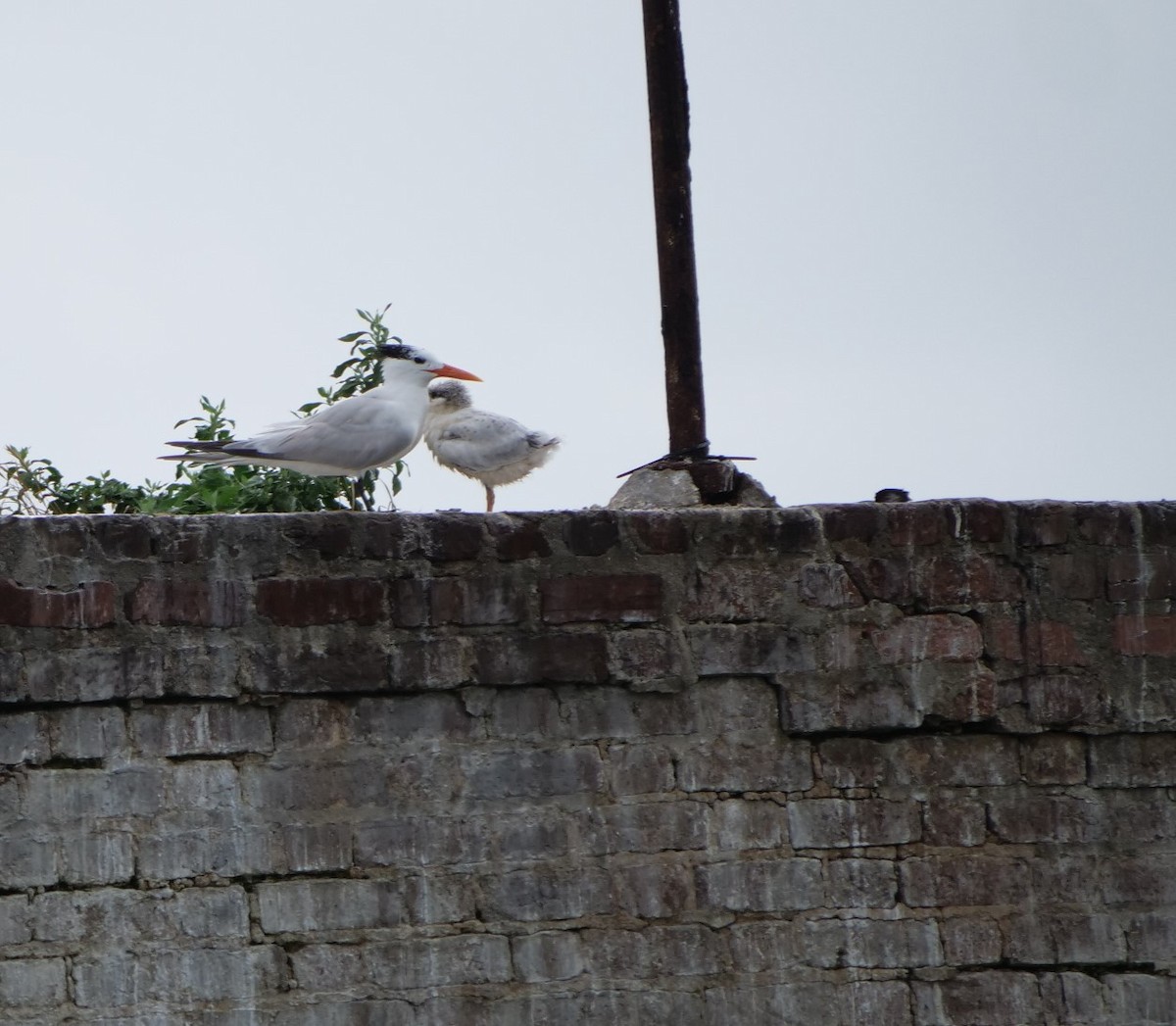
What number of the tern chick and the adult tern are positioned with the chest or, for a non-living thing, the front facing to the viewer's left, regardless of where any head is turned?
1

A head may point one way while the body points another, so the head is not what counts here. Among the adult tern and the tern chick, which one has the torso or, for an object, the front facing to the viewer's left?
the tern chick

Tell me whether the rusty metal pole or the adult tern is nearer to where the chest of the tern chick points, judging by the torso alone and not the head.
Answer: the adult tern

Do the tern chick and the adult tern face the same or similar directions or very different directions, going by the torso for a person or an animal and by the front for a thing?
very different directions

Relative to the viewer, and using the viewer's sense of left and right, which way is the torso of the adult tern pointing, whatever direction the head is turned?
facing to the right of the viewer

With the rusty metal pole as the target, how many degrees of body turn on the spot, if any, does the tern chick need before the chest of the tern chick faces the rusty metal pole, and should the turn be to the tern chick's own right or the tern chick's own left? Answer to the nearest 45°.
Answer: approximately 135° to the tern chick's own left

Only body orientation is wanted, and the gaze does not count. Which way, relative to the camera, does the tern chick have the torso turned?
to the viewer's left

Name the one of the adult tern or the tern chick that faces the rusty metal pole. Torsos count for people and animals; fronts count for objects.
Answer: the adult tern
